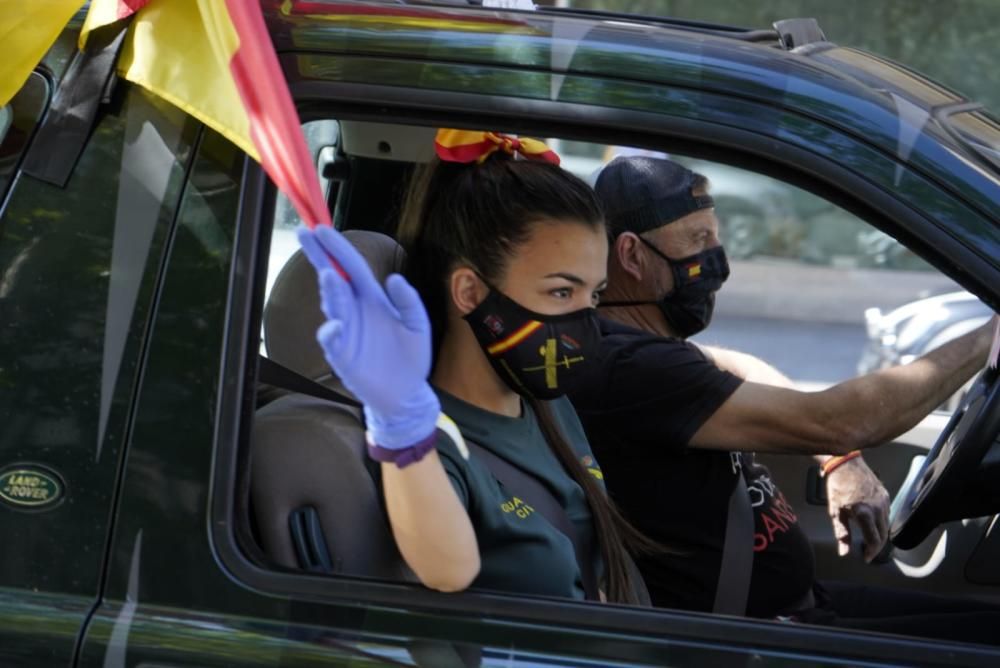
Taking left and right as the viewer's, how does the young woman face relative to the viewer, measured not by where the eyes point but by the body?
facing the viewer and to the right of the viewer

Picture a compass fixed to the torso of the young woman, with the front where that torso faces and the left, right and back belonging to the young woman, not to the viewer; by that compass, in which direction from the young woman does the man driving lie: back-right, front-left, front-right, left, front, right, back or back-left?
left

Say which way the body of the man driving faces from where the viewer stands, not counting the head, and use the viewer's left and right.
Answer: facing to the right of the viewer

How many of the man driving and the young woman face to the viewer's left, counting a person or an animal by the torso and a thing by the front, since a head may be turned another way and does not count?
0

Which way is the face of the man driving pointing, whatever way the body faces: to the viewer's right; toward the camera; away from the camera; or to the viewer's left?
to the viewer's right

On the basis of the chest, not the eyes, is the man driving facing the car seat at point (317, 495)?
no

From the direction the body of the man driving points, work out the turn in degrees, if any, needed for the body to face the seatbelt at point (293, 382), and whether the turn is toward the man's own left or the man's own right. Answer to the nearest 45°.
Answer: approximately 135° to the man's own right

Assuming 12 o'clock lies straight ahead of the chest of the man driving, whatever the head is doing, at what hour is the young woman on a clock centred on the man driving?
The young woman is roughly at 4 o'clock from the man driving.
